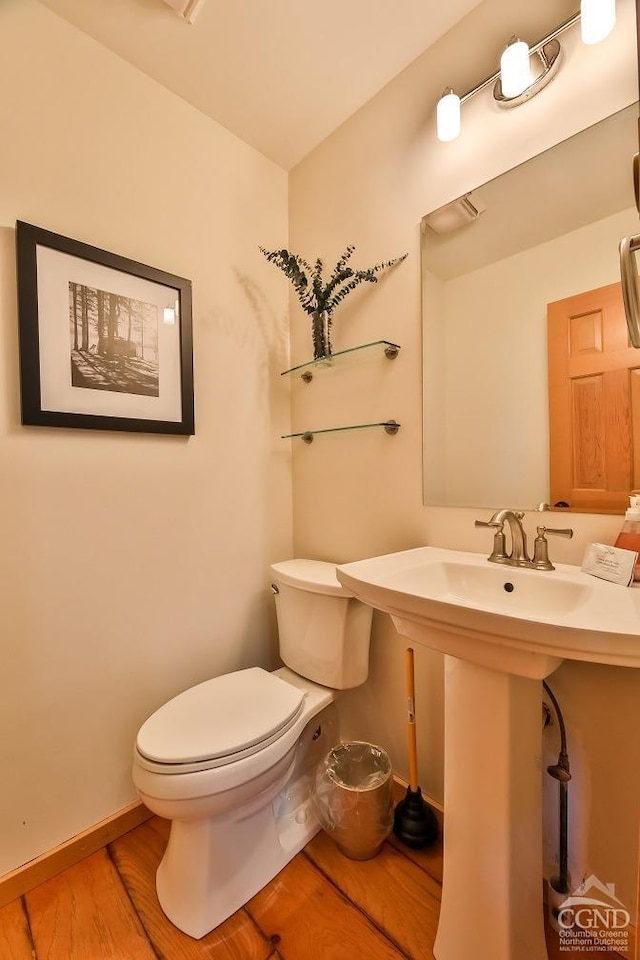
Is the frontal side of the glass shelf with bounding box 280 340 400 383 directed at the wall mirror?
no

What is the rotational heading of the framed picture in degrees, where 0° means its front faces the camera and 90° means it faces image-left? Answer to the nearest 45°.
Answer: approximately 315°

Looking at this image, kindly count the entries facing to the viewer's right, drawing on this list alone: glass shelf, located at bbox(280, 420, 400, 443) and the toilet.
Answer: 0

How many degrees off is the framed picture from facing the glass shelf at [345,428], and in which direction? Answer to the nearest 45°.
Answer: approximately 45° to its left

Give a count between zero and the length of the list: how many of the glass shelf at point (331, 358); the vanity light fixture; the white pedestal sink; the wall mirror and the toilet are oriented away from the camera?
0

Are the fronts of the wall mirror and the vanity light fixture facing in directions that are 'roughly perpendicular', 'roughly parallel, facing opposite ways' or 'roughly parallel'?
roughly parallel

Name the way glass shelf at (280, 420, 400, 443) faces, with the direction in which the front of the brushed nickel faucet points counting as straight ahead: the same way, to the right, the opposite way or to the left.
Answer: the same way

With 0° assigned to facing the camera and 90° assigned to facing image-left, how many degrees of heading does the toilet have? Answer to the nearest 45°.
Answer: approximately 45°

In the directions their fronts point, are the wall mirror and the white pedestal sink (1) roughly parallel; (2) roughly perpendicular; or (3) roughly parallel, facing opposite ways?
roughly parallel

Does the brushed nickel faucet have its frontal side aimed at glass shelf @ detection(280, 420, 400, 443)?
no

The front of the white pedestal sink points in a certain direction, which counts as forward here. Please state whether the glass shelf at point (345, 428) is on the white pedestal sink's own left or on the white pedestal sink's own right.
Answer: on the white pedestal sink's own right

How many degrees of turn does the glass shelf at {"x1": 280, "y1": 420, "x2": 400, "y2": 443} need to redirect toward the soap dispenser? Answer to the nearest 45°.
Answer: approximately 90° to its left

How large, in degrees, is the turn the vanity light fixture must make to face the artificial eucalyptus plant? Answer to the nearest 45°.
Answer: approximately 45° to its right

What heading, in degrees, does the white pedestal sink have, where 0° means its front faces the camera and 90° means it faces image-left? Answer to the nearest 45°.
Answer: approximately 45°

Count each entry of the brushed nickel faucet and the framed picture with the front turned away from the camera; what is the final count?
0

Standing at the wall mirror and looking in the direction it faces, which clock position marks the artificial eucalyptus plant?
The artificial eucalyptus plant is roughly at 2 o'clock from the wall mirror.

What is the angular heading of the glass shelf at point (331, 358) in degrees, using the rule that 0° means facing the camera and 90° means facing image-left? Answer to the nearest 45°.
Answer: approximately 45°

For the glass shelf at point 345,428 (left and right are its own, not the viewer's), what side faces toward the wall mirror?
left

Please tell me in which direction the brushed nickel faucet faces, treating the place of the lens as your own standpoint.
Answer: facing the viewer and to the left of the viewer

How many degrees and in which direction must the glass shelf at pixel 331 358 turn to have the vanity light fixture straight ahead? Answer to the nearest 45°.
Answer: approximately 90° to its left
